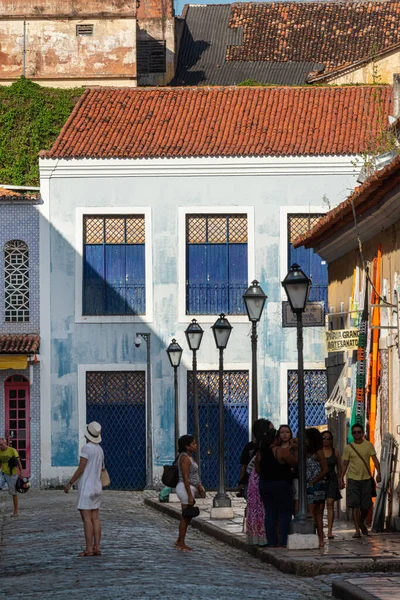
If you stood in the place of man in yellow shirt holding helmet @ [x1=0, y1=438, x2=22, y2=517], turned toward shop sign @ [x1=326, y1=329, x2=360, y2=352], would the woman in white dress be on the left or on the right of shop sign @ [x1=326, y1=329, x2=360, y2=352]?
right

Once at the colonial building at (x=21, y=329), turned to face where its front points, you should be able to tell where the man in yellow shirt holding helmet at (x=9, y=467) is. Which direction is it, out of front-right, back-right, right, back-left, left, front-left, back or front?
front

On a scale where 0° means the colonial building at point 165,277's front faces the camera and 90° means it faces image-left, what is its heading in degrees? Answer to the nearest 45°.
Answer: approximately 0°

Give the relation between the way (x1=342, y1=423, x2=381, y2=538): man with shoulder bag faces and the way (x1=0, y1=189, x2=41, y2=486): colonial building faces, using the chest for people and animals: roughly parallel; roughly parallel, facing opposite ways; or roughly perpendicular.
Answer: roughly parallel

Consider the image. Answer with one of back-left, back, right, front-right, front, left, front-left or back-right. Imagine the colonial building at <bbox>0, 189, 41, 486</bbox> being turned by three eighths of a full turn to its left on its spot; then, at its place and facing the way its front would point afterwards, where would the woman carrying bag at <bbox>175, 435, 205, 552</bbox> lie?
back-right

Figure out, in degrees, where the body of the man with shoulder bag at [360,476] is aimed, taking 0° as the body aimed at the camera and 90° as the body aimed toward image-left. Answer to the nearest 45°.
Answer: approximately 0°

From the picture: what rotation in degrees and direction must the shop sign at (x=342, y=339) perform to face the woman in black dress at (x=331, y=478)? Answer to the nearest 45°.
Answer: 0° — it already faces them

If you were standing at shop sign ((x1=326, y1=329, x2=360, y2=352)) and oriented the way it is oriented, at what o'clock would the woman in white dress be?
The woman in white dress is roughly at 1 o'clock from the shop sign.

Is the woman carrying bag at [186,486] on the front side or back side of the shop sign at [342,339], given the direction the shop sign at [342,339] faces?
on the front side

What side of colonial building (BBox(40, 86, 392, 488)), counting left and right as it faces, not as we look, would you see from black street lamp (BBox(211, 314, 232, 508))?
front

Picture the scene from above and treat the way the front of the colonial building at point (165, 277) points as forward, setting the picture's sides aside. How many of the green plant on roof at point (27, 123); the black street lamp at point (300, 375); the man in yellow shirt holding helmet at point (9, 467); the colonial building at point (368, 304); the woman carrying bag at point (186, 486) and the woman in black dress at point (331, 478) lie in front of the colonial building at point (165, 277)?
5
